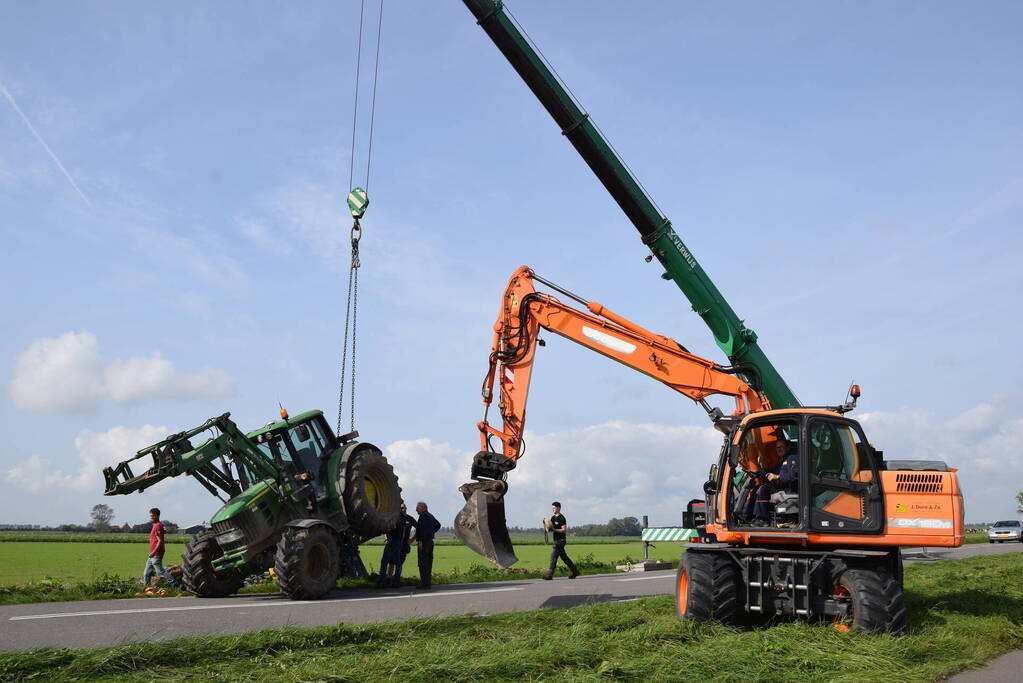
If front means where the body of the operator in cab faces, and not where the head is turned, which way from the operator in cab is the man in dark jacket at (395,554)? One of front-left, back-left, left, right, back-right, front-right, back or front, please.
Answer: front-right

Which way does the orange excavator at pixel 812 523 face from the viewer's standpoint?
to the viewer's left

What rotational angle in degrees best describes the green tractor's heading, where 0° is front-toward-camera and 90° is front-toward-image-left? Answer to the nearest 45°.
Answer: approximately 45°

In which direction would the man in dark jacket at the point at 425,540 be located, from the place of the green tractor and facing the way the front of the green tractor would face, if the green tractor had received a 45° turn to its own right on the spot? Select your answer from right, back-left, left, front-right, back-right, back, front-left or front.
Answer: back-right

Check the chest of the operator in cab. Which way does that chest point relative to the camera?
to the viewer's left

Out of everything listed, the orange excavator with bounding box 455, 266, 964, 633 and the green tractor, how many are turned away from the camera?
0
